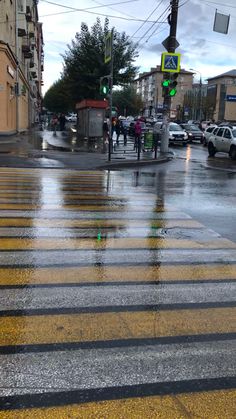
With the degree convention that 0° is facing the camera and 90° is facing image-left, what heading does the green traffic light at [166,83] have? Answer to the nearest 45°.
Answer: approximately 0°

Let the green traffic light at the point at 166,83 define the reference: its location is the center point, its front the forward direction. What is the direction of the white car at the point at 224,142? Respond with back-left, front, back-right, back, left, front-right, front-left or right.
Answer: back-left

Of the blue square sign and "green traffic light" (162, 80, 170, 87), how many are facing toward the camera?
2

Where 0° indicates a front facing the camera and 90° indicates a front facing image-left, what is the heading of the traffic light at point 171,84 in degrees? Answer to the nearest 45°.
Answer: approximately 0°

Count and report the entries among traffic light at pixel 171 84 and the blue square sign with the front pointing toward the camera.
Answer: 2

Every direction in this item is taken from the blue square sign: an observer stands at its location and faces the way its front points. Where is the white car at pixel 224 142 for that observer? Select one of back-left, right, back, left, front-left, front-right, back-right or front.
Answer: back-left

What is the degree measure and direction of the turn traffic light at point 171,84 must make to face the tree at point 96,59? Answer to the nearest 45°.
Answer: approximately 180°

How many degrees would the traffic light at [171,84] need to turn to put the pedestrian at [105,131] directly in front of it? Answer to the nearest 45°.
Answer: approximately 135° to its right
